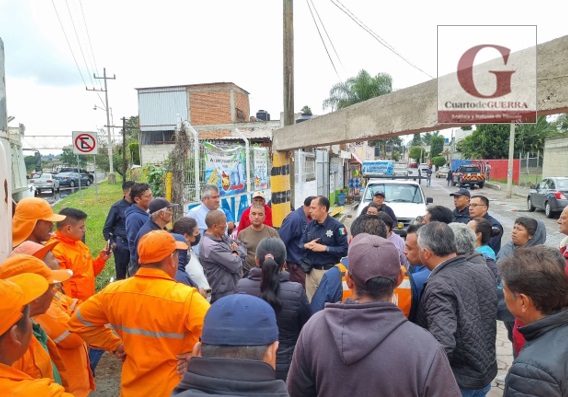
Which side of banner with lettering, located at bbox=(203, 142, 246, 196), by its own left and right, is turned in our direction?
front

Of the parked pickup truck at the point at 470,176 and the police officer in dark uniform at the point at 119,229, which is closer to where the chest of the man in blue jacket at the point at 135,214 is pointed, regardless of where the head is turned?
the parked pickup truck

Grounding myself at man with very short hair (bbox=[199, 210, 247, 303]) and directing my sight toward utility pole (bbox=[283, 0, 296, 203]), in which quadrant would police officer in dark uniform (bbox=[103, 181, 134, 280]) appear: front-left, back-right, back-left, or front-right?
front-left

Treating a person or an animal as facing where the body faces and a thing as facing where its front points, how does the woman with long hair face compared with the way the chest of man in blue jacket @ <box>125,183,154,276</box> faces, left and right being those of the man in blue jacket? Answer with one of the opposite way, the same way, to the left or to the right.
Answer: to the left

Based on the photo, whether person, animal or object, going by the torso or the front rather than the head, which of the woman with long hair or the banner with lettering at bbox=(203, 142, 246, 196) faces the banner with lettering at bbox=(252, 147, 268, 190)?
the woman with long hair

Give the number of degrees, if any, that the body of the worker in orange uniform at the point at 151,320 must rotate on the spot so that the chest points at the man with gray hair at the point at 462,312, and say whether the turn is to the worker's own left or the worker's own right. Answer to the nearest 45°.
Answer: approximately 45° to the worker's own right

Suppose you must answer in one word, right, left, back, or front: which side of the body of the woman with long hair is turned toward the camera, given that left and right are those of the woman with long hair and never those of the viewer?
back

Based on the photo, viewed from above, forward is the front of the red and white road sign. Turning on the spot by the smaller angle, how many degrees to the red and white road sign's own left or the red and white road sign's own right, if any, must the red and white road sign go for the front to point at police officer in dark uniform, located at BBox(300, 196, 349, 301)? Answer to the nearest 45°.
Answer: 0° — it already faces them

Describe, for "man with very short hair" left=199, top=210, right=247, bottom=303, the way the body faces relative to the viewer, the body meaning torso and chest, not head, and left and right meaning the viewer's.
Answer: facing to the right of the viewer

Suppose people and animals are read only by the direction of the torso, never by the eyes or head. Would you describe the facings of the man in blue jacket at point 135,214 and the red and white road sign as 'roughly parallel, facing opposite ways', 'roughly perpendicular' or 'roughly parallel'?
roughly perpendicular

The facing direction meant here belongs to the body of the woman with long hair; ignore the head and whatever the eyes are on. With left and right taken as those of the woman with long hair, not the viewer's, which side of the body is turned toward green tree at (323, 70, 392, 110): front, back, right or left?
front

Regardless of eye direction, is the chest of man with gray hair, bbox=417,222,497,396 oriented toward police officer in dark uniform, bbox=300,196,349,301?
yes

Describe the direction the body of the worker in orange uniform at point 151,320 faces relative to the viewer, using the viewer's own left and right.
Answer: facing away from the viewer and to the right of the viewer

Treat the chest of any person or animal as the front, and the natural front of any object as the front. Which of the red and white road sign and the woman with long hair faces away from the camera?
the woman with long hair

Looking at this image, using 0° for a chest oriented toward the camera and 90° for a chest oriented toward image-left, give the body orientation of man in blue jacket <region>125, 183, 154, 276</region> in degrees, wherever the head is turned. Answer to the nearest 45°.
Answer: approximately 270°
